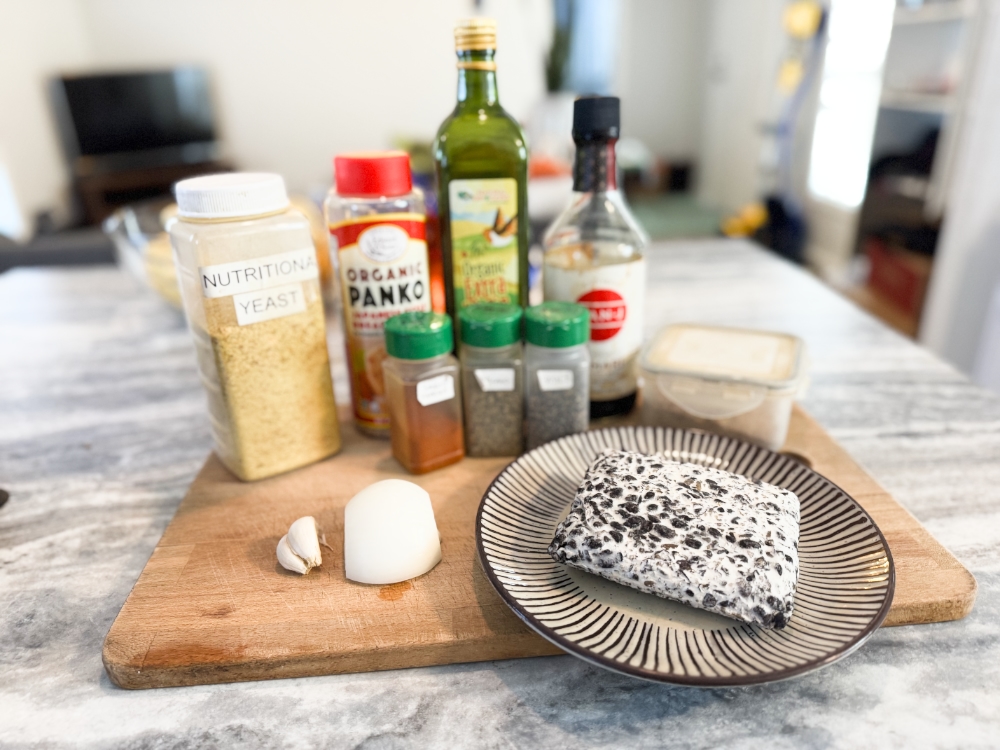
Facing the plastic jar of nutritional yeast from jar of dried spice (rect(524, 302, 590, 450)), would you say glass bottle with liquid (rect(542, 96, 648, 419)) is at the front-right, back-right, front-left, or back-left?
back-right

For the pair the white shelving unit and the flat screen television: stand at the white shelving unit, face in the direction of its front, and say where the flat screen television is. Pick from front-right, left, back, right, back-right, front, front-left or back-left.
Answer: front-right

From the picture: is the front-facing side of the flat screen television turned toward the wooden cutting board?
yes

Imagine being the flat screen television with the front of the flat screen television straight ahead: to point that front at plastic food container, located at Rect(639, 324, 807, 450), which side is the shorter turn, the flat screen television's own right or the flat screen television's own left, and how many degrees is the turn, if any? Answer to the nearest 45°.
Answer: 0° — it already faces it

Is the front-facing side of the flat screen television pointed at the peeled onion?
yes

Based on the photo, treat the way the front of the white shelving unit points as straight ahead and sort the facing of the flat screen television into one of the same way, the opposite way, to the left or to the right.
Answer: to the left

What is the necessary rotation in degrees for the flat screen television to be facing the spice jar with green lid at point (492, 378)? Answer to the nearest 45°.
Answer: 0° — it already faces it

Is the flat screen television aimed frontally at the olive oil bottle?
yes

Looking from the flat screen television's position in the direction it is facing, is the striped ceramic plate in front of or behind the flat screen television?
in front

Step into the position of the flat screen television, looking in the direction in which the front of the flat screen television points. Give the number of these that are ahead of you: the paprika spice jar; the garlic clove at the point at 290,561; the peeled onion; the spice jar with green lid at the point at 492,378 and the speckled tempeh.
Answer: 5

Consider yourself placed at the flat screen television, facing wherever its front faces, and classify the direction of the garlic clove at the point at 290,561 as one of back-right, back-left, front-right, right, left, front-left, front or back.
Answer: front

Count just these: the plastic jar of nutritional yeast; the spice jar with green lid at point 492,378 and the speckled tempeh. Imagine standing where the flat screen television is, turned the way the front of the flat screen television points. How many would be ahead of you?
3

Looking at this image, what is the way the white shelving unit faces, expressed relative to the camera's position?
facing the viewer and to the left of the viewer

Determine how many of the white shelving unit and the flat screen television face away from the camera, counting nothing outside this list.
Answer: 0

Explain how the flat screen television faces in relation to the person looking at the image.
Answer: facing the viewer

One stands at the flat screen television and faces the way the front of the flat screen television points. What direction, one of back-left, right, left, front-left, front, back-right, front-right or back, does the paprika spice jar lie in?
front

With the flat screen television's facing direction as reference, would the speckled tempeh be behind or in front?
in front

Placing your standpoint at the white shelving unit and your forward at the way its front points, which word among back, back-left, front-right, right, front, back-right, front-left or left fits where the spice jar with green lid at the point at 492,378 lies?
front-left
